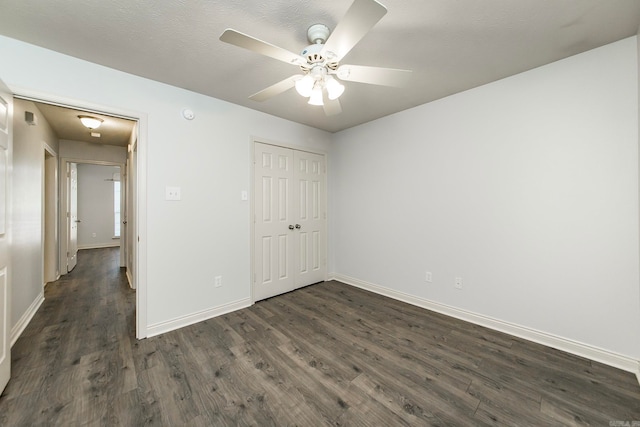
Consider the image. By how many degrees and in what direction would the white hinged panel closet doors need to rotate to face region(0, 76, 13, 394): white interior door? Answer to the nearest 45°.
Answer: approximately 90° to its right

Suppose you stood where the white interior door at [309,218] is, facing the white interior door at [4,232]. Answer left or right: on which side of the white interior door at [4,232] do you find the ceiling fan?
left

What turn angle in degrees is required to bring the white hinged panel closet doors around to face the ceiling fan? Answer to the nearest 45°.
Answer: approximately 45° to its right

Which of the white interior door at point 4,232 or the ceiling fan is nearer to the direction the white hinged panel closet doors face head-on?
the ceiling fan

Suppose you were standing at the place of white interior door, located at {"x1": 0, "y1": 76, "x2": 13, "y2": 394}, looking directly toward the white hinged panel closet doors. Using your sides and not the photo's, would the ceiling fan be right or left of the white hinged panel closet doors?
right

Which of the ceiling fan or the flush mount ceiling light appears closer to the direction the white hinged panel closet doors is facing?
the ceiling fan

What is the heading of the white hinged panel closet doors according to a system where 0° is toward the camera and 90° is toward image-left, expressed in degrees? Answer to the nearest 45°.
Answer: approximately 315°

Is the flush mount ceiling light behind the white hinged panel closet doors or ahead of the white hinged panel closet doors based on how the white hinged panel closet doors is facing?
behind
